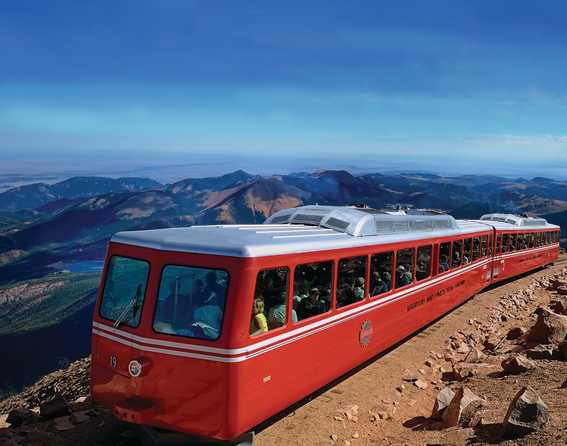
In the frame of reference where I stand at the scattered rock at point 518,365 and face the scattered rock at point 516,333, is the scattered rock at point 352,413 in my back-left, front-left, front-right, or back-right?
back-left

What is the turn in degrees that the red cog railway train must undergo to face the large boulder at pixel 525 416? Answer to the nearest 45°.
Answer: approximately 135° to its left

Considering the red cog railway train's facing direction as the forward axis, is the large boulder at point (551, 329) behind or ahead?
behind

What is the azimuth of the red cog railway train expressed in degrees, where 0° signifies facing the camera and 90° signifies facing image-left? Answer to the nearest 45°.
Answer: approximately 45°

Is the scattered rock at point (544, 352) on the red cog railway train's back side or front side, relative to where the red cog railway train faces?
on the back side

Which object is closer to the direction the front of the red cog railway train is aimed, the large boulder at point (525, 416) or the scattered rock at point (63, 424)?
the scattered rock

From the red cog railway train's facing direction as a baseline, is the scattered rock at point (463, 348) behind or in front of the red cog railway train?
behind
